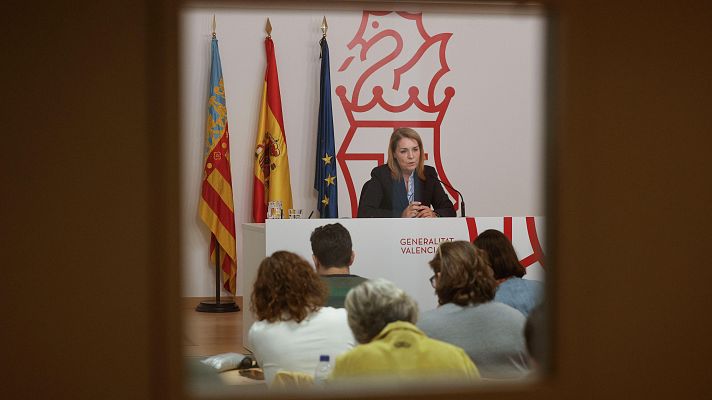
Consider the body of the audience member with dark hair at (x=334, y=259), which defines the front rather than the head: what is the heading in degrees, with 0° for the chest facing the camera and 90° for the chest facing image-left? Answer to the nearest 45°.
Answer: approximately 180°

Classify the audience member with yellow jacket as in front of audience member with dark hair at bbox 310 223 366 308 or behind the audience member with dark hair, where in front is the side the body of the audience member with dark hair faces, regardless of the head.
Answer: behind

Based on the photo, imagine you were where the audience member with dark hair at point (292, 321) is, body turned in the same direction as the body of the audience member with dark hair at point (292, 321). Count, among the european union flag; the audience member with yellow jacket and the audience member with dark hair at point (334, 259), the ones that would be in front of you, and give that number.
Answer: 2

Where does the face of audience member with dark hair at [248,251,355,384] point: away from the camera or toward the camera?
away from the camera

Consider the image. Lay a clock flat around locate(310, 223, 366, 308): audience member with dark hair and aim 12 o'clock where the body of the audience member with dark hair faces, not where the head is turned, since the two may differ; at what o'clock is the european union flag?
The european union flag is roughly at 12 o'clock from the audience member with dark hair.

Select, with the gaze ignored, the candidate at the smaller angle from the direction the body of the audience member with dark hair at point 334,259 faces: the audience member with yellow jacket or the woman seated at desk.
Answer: the woman seated at desk

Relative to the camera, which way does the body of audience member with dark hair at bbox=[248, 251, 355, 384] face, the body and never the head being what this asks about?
away from the camera

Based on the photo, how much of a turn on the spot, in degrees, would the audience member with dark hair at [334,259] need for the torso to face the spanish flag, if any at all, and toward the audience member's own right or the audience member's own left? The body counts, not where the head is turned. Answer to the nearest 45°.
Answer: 0° — they already face it

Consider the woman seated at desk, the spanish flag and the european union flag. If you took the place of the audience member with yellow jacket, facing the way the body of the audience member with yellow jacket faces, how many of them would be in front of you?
3

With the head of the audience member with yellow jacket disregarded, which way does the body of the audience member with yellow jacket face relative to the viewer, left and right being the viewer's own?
facing away from the viewer

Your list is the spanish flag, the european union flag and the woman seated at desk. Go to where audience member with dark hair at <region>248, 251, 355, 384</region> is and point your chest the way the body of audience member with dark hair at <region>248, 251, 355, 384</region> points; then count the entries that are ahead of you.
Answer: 3

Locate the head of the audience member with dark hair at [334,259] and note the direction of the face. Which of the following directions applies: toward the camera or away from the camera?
away from the camera

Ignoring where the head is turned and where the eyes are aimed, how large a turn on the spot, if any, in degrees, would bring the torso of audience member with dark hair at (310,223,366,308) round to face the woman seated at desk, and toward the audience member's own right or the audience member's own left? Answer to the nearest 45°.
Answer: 0° — they already face them

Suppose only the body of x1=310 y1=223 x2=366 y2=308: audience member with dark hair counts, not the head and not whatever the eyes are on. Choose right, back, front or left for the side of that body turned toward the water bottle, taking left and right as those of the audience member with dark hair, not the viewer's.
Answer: back
